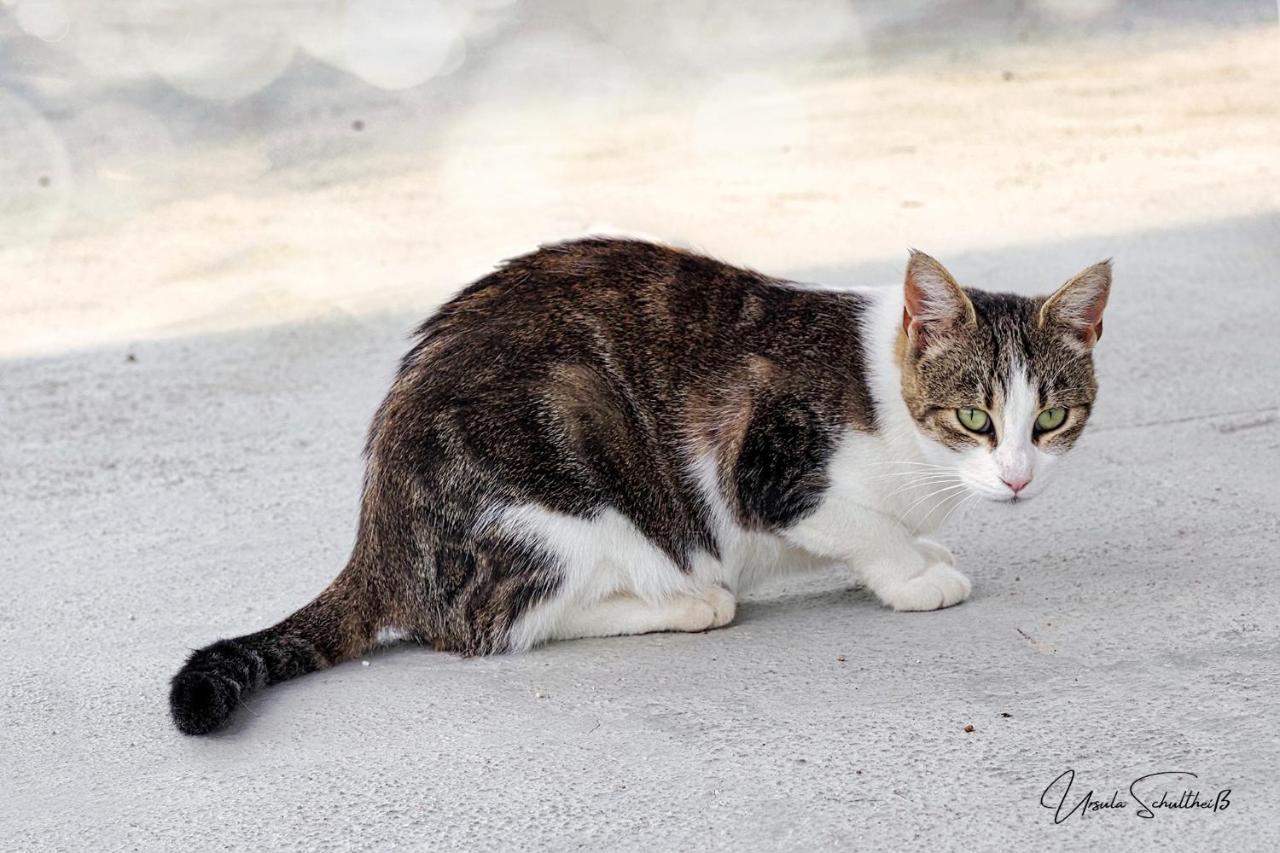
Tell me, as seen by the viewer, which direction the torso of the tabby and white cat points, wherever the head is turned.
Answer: to the viewer's right
